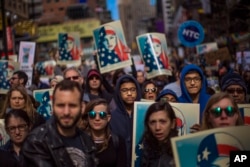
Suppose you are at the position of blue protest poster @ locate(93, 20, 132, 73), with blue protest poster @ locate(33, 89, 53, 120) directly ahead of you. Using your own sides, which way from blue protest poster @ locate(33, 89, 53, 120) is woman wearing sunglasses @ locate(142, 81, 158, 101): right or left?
left

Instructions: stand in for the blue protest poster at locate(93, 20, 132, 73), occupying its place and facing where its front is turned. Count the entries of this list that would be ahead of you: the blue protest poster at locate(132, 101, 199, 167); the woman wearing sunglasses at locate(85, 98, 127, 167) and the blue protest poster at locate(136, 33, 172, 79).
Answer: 2

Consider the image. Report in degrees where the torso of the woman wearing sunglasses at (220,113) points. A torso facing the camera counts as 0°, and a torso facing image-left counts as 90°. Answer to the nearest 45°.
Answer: approximately 0°

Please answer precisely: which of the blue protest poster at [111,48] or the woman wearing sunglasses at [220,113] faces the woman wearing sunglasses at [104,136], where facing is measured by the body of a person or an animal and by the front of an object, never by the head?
the blue protest poster

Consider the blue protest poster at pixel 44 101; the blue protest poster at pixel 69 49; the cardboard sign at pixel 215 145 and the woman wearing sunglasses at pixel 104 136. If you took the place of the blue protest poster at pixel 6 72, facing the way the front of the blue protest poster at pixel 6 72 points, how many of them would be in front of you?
3

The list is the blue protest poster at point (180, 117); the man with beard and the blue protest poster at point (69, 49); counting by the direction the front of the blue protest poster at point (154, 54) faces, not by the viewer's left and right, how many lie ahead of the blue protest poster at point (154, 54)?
2

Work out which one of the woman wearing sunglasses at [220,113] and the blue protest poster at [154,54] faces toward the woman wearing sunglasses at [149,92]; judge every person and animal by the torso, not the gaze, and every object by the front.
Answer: the blue protest poster
